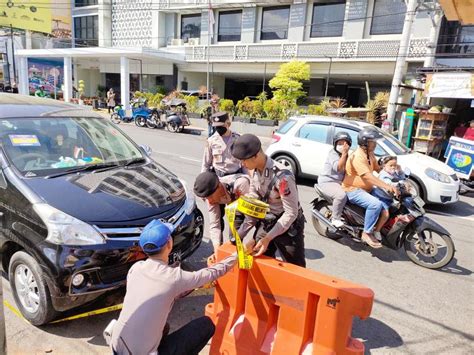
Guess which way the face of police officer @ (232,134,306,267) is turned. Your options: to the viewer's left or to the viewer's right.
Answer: to the viewer's left

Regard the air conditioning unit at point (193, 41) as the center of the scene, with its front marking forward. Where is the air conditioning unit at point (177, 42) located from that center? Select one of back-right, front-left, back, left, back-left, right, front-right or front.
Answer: back-right

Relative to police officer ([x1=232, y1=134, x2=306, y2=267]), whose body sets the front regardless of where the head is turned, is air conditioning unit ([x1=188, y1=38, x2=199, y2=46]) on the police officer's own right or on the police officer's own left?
on the police officer's own right

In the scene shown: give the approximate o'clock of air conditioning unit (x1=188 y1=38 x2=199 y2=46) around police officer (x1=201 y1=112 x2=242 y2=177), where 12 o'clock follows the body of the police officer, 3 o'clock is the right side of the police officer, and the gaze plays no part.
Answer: The air conditioning unit is roughly at 6 o'clock from the police officer.

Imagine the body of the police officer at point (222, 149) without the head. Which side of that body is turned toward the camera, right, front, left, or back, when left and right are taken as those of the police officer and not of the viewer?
front

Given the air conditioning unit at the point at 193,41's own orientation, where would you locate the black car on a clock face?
The black car is roughly at 12 o'clock from the air conditioning unit.

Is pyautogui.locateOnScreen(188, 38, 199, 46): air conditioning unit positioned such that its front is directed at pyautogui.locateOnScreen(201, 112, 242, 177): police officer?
yes

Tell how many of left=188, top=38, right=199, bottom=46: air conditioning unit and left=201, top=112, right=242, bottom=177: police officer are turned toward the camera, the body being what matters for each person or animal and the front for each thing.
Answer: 2

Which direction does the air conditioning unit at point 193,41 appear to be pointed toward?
toward the camera

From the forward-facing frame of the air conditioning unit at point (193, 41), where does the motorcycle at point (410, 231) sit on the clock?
The motorcycle is roughly at 12 o'clock from the air conditioning unit.

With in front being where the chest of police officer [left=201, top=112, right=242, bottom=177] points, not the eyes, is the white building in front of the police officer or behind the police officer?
behind
